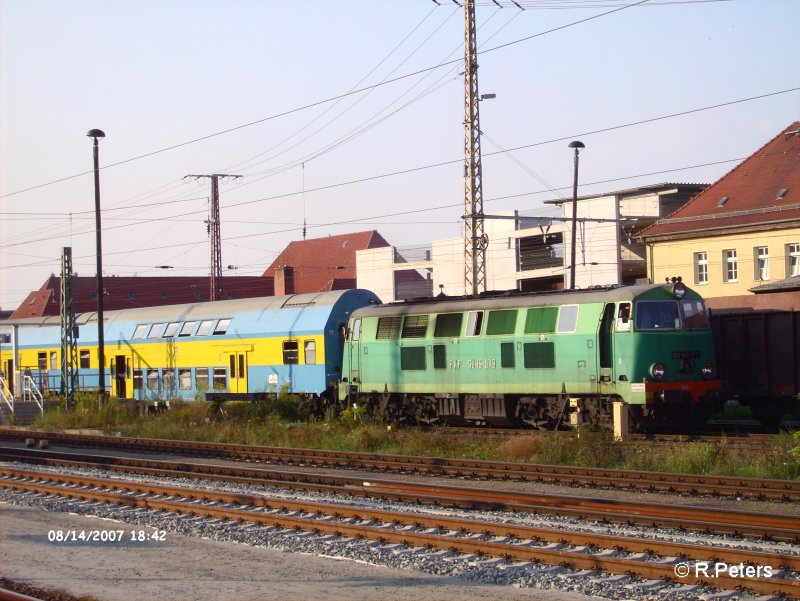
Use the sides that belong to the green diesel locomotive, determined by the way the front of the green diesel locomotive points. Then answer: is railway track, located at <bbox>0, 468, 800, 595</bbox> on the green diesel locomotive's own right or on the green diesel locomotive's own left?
on the green diesel locomotive's own right

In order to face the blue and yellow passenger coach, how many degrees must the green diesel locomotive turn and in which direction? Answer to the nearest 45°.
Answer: approximately 180°

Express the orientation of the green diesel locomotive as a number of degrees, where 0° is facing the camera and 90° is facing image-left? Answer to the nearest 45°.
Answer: approximately 315°

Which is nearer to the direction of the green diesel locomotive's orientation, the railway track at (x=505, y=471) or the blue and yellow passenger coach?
the railway track

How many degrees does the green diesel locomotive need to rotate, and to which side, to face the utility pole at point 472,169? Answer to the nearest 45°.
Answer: approximately 135° to its left

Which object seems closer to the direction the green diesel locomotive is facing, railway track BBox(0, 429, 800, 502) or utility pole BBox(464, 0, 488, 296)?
the railway track
